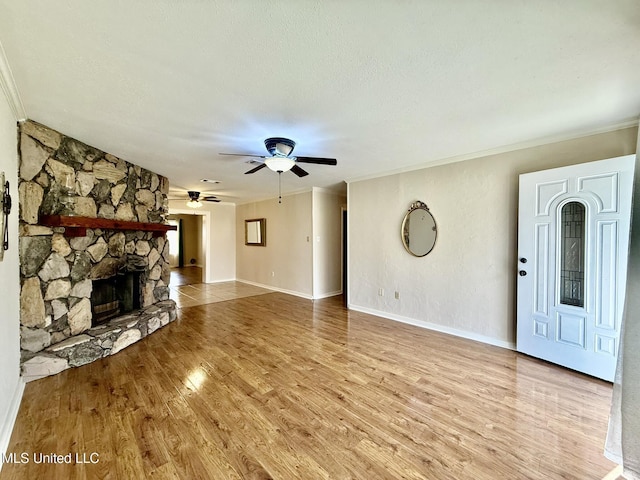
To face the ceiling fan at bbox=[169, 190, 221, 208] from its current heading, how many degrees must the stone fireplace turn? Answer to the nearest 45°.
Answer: approximately 90° to its left

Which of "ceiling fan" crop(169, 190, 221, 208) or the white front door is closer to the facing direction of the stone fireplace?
the white front door

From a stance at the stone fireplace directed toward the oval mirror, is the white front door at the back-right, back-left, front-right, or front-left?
front-right

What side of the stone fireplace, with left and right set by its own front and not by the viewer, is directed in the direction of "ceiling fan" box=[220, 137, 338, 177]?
front

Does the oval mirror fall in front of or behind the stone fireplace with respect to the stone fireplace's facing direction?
in front

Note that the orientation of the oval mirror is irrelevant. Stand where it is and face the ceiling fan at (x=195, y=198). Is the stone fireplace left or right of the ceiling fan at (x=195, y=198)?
left

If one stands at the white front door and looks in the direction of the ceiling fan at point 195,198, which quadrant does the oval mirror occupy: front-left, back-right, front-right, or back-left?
front-right

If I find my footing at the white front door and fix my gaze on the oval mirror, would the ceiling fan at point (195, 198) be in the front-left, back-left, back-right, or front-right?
front-left

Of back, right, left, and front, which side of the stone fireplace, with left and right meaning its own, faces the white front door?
front

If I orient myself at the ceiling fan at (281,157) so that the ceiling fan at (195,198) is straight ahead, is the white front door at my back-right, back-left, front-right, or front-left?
back-right

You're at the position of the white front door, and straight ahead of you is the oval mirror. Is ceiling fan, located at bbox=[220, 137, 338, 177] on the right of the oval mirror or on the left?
left

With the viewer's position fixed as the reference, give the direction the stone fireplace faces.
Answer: facing the viewer and to the right of the viewer

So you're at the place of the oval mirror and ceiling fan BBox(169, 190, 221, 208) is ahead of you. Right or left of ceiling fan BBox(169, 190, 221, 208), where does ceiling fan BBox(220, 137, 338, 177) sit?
left
